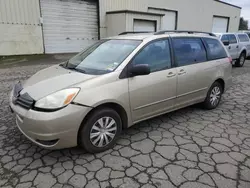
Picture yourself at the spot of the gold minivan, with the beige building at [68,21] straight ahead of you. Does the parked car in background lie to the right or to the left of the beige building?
right

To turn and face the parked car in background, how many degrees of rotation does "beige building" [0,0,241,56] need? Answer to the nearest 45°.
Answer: approximately 45° to its left

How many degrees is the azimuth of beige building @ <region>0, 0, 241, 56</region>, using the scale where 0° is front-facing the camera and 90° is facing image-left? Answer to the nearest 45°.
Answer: approximately 315°

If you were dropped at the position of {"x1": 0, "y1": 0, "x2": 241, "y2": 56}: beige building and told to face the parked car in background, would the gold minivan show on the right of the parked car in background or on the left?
right

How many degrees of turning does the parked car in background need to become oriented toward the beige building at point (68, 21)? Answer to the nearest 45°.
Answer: approximately 45° to its right

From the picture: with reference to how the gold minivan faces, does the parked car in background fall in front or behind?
behind

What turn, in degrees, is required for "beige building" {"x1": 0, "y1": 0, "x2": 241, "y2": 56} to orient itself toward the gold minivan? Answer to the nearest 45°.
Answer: approximately 45° to its right

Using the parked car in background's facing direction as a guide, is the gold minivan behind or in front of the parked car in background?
in front

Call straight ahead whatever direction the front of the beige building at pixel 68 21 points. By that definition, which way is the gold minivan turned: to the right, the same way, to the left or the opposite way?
to the right

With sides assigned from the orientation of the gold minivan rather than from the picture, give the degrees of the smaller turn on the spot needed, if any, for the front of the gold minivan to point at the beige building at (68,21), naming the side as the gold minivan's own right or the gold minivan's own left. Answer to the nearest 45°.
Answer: approximately 135° to the gold minivan's own right
